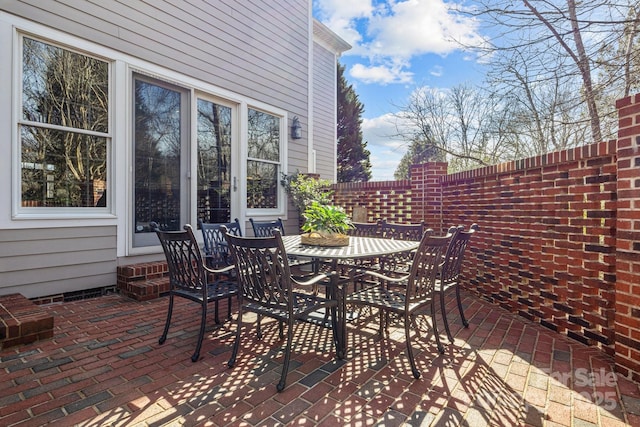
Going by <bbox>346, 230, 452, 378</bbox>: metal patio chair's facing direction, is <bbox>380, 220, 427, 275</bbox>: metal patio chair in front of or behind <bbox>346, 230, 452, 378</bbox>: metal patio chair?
in front

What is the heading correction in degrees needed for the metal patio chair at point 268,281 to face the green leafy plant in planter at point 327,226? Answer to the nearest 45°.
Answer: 0° — it already faces it

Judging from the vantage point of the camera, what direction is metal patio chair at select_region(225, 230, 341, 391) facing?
facing away from the viewer and to the right of the viewer

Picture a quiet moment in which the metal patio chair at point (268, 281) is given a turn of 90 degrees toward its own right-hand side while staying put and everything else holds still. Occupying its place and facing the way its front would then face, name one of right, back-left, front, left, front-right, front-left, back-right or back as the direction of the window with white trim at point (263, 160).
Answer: back-left

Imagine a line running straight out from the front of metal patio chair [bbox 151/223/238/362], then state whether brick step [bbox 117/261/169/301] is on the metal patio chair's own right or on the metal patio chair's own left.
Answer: on the metal patio chair's own left

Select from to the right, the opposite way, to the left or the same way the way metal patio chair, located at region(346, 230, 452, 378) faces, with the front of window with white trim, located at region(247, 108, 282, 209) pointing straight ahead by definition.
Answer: the opposite way

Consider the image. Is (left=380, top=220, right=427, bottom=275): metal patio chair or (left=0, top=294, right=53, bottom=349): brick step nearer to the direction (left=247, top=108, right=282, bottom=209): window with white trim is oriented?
the metal patio chair

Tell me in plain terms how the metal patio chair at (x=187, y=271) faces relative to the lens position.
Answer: facing away from the viewer and to the right of the viewer

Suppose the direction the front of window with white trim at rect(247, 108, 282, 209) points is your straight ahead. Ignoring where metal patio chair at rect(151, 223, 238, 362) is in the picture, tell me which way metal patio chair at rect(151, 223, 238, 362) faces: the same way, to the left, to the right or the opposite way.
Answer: to the left

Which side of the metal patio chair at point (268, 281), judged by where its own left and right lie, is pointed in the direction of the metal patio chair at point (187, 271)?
left

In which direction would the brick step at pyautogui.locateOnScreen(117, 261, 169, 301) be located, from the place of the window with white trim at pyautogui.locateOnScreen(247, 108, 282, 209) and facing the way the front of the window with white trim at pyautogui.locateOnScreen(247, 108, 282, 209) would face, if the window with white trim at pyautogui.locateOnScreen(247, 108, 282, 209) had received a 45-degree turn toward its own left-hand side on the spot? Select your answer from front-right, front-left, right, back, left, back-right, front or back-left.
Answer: back-right

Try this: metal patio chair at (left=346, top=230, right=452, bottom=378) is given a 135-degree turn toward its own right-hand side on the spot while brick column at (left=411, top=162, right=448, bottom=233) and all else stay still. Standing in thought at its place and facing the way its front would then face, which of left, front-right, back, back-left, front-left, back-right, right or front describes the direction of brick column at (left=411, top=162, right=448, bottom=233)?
left

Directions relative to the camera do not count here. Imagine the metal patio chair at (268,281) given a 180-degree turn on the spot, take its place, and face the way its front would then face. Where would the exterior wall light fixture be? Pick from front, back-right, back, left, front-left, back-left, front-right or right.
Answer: back-right

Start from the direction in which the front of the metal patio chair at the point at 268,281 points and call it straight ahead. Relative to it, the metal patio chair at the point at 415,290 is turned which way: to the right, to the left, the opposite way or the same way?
to the left

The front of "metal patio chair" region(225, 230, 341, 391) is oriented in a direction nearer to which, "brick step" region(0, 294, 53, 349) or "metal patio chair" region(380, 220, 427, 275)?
the metal patio chair

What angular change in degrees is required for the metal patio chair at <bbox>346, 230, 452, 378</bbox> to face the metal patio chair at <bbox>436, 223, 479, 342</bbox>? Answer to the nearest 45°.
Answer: approximately 90° to its right

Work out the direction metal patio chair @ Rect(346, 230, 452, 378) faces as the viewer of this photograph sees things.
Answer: facing away from the viewer and to the left of the viewer
